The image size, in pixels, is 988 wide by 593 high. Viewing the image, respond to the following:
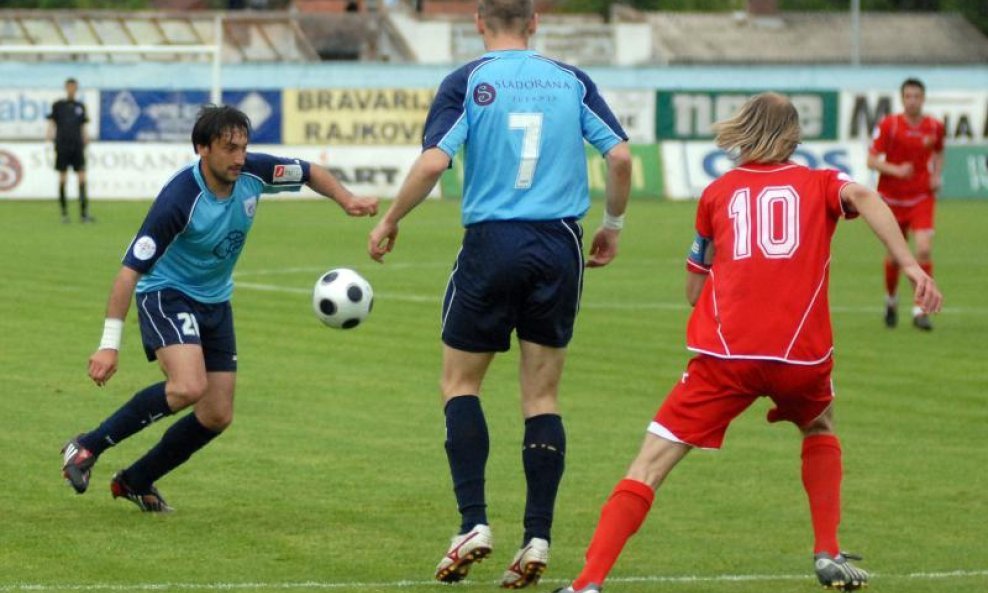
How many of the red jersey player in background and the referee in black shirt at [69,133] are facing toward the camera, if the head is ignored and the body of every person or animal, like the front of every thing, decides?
2

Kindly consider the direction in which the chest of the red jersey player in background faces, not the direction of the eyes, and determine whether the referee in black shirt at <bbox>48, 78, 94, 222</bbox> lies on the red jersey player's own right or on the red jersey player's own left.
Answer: on the red jersey player's own right

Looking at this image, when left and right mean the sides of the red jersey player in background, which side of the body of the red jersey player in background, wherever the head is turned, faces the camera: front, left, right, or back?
front

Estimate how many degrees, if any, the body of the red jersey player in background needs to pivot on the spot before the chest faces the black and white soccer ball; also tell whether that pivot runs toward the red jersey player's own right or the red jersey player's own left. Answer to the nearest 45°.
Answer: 0° — they already face it

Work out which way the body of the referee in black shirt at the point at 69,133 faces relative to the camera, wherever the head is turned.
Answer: toward the camera

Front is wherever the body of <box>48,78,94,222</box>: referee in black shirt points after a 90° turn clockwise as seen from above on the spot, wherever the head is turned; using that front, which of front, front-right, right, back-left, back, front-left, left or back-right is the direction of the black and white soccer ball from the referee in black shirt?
left

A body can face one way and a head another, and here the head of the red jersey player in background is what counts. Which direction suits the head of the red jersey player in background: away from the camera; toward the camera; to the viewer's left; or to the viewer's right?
toward the camera
